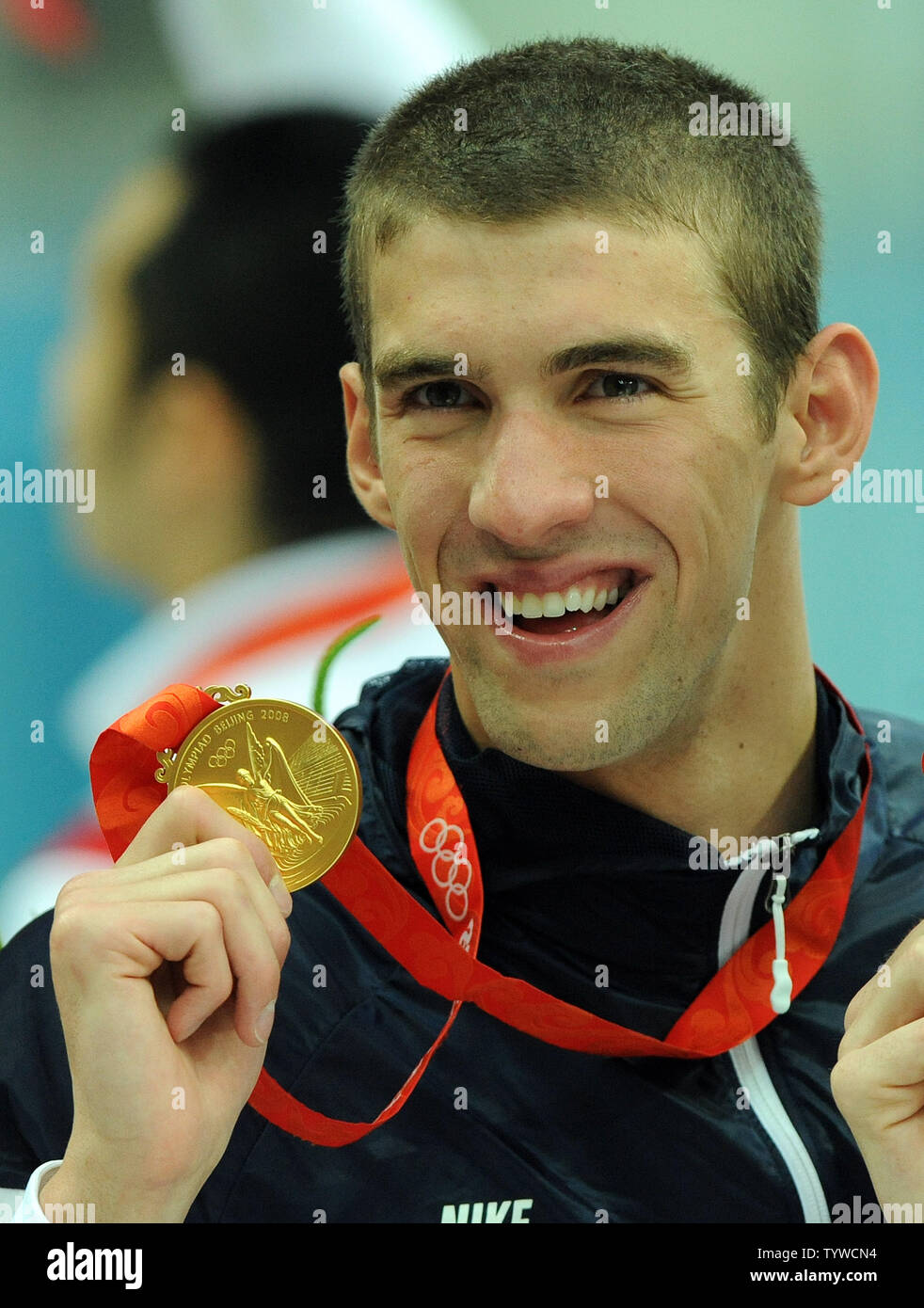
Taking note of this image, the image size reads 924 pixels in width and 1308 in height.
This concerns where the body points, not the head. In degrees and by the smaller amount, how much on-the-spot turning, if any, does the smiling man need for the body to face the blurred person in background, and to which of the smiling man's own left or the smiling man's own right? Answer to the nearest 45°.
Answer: approximately 135° to the smiling man's own right

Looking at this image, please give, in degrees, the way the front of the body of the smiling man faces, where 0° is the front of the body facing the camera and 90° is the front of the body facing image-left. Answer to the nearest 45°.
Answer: approximately 0°
